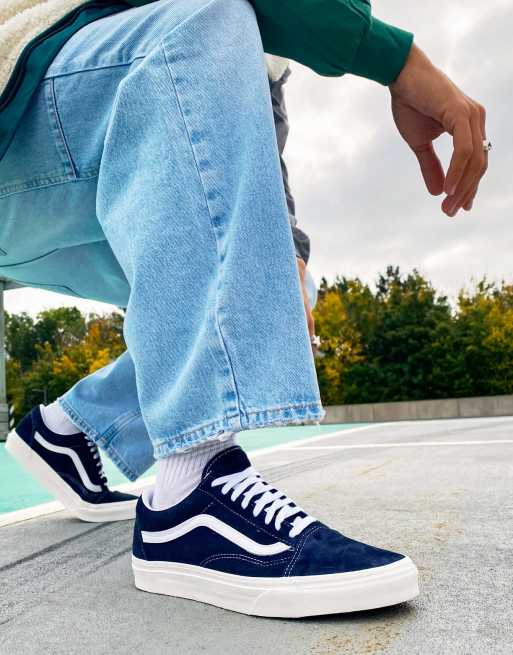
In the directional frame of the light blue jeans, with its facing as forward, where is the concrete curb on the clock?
The concrete curb is roughly at 10 o'clock from the light blue jeans.

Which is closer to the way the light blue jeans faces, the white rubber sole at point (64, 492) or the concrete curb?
the concrete curb

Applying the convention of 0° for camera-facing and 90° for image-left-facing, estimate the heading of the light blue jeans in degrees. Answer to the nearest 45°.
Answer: approximately 270°

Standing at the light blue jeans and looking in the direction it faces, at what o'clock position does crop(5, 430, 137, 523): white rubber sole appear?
The white rubber sole is roughly at 8 o'clock from the light blue jeans.
